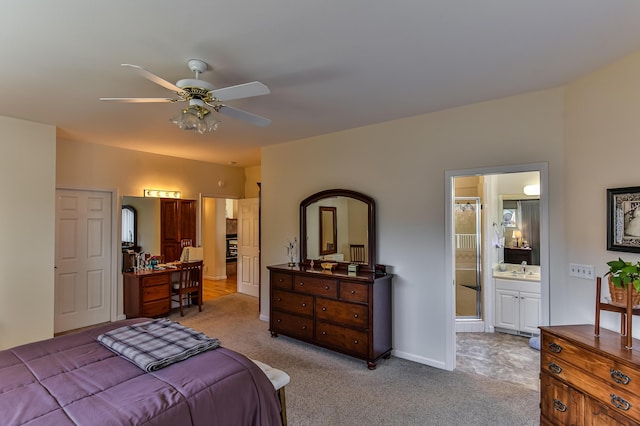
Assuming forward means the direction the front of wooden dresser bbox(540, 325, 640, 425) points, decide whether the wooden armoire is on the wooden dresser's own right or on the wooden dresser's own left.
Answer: on the wooden dresser's own right

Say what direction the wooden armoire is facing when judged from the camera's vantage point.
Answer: facing the viewer

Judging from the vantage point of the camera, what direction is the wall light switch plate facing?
facing the viewer and to the left of the viewer

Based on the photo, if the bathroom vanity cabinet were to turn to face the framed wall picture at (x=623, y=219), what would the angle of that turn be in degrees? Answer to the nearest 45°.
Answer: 0° — it already faces it

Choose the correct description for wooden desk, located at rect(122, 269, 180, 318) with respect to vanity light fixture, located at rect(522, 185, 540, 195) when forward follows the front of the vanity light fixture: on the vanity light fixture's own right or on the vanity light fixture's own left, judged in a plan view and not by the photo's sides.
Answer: on the vanity light fixture's own right

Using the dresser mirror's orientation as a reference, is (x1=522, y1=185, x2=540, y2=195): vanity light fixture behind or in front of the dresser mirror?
behind

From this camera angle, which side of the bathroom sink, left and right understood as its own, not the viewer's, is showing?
front

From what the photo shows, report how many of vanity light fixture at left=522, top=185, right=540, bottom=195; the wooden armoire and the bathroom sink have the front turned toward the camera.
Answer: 3

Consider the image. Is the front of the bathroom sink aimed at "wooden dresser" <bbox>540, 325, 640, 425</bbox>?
yes

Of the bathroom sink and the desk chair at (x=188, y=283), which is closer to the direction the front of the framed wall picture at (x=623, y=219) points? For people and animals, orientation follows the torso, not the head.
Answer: the desk chair

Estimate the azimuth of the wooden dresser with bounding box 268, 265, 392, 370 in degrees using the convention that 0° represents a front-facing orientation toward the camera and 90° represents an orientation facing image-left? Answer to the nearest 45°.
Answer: approximately 45°

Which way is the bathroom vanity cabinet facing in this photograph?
toward the camera
